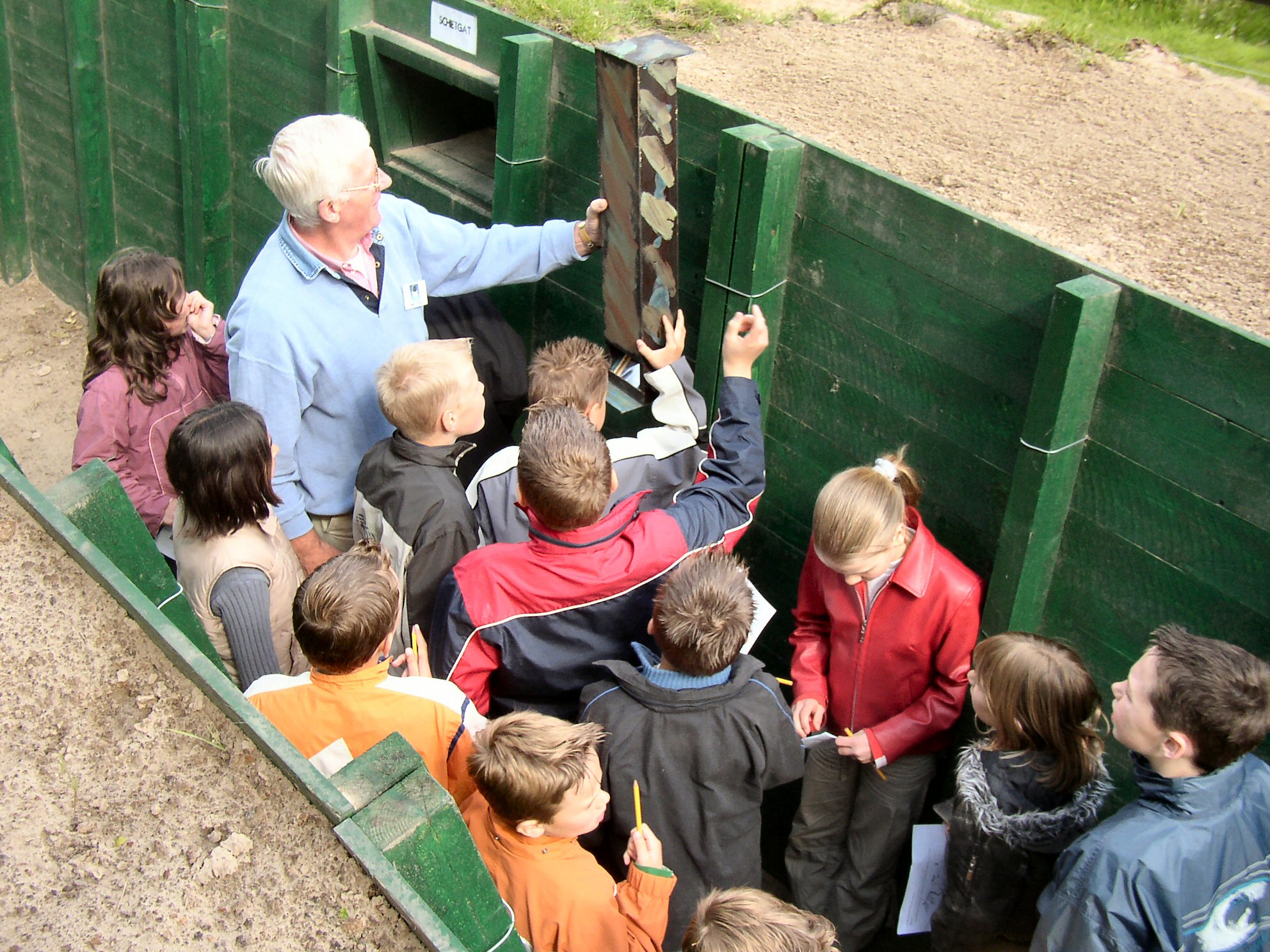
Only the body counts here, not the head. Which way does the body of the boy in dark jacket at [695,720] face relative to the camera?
away from the camera

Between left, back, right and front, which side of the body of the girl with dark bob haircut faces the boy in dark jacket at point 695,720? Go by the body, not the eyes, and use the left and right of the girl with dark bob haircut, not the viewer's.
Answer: right

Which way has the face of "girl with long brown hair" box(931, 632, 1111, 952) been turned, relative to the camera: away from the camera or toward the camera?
away from the camera

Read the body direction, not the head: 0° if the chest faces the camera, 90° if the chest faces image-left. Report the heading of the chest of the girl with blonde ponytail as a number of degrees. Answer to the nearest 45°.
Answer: approximately 45°

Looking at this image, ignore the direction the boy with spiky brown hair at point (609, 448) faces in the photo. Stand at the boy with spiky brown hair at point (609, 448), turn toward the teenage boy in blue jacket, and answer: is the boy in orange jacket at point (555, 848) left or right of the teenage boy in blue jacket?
right

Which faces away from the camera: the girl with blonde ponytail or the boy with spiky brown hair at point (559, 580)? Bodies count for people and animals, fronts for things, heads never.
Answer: the boy with spiky brown hair

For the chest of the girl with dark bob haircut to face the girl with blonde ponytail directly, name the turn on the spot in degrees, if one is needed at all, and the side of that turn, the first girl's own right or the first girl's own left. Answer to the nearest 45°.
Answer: approximately 45° to the first girl's own right

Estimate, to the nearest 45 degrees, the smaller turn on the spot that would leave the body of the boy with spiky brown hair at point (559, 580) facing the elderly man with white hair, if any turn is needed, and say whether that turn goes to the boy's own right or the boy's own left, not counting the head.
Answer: approximately 45° to the boy's own left

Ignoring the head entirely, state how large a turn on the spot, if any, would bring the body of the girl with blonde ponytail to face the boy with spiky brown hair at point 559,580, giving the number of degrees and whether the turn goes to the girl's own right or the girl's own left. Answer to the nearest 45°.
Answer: approximately 90° to the girl's own right

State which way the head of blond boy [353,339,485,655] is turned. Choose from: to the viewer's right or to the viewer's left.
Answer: to the viewer's right

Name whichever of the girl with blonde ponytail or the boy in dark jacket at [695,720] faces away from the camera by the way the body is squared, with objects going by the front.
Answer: the boy in dark jacket

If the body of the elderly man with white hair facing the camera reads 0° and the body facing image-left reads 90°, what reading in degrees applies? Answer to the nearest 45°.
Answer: approximately 315°
